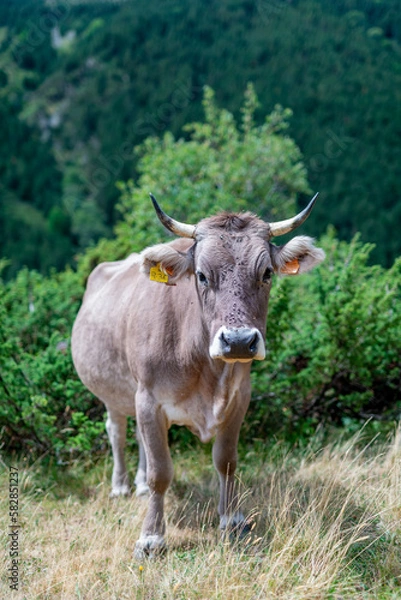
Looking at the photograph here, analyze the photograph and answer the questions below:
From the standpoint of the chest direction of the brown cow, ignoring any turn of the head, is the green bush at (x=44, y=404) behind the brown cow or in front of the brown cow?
behind

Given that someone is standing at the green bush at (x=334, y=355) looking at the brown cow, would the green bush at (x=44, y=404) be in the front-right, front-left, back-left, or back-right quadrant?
front-right

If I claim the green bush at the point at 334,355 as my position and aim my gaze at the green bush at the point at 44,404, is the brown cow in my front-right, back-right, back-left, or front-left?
front-left

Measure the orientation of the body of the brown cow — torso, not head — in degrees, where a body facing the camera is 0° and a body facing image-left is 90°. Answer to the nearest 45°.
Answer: approximately 315°

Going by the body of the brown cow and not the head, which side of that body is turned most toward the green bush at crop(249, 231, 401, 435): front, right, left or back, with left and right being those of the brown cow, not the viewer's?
left

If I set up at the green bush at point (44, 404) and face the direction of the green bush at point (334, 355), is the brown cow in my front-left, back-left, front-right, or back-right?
front-right
